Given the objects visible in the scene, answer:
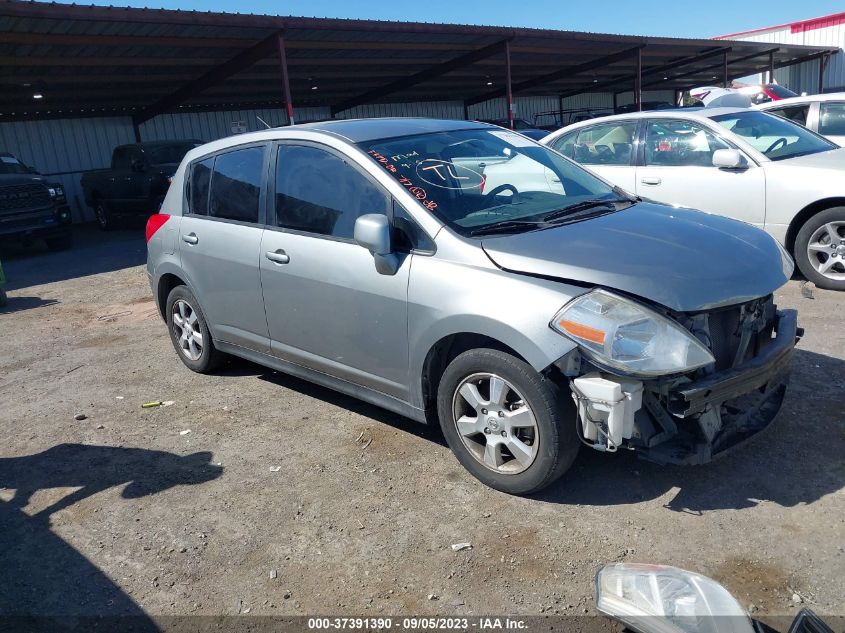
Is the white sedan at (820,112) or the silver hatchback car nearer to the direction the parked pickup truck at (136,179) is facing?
the silver hatchback car

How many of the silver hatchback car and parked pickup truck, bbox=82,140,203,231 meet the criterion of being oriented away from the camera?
0

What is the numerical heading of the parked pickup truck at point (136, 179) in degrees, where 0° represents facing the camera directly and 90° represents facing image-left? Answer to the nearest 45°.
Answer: approximately 45°

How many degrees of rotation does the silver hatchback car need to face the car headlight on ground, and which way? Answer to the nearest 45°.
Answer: approximately 45° to its right

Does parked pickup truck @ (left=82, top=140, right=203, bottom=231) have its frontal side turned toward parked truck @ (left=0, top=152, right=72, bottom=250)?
yes

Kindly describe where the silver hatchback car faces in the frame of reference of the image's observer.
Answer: facing the viewer and to the right of the viewer
